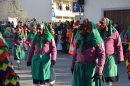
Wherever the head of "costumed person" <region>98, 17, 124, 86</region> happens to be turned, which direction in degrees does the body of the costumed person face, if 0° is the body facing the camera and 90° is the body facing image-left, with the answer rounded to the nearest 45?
approximately 45°

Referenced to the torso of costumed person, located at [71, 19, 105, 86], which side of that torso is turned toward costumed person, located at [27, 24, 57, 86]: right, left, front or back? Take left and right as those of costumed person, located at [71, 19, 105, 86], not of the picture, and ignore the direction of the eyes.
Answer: right

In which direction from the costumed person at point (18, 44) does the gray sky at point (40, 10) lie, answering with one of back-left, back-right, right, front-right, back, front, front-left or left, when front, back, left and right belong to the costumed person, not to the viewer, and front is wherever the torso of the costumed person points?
back

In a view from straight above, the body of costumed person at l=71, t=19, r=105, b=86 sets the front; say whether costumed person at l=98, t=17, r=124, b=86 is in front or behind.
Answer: behind

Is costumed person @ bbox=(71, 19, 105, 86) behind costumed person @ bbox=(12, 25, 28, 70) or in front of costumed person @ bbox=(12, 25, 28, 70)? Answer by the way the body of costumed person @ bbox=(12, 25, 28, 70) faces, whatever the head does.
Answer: in front

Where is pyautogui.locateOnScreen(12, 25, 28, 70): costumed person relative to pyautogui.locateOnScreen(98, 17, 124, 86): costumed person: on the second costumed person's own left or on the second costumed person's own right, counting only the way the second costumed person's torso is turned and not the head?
on the second costumed person's own right

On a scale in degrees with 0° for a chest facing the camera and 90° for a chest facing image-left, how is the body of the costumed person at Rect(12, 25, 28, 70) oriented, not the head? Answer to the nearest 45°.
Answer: approximately 0°

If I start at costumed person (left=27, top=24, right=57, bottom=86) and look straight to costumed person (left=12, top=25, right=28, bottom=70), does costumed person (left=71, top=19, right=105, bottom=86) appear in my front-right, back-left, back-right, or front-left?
back-right

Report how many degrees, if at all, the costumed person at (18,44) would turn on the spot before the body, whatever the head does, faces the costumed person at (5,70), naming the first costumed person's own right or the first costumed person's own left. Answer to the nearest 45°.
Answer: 0° — they already face them

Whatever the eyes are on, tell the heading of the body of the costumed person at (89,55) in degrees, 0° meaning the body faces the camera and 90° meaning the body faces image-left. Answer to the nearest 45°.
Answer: approximately 45°
